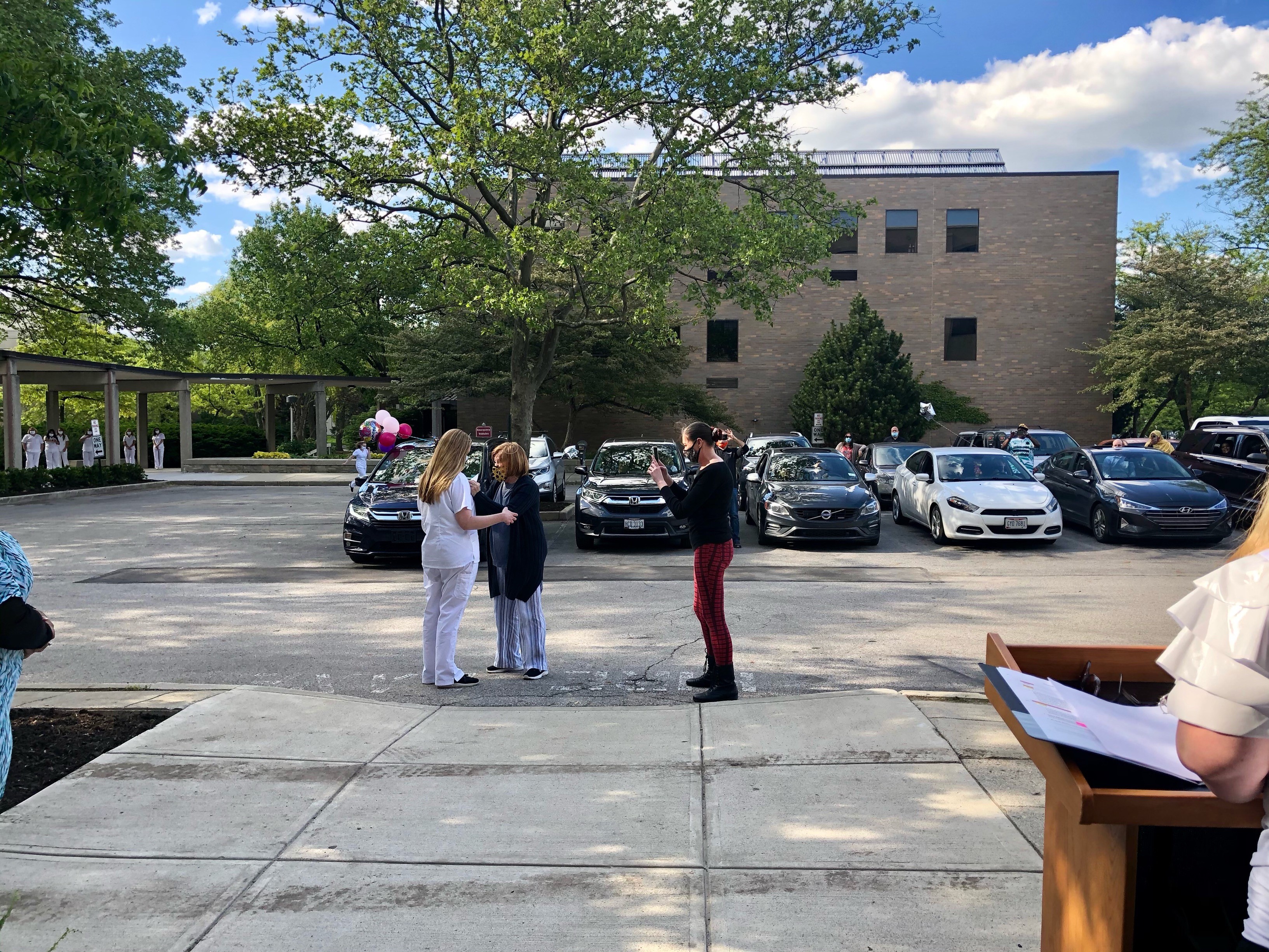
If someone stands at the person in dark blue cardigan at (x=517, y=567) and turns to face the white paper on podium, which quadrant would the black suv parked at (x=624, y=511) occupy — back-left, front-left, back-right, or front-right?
back-left

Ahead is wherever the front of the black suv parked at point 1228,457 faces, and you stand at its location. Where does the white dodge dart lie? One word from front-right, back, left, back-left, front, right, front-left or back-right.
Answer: right

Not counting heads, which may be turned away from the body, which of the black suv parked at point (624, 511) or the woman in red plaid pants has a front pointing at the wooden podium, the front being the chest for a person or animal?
the black suv parked

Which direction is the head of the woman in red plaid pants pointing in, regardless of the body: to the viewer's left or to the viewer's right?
to the viewer's left

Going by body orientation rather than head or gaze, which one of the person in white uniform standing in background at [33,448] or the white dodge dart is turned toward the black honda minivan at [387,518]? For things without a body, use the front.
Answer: the person in white uniform standing in background

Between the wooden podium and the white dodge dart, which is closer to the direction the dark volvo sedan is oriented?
the wooden podium
